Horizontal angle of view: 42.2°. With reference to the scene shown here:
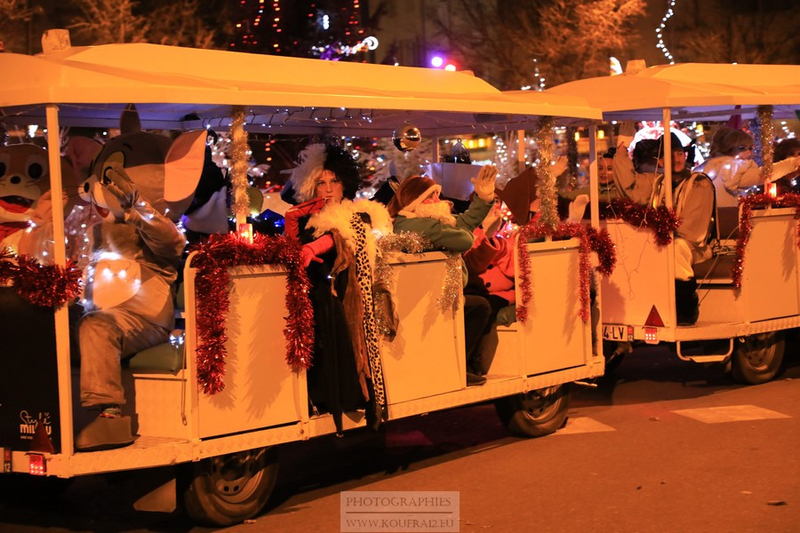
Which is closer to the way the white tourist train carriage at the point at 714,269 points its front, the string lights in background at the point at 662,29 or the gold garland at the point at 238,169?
the string lights in background

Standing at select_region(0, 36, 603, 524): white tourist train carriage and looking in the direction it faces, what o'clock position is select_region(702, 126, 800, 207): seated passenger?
The seated passenger is roughly at 12 o'clock from the white tourist train carriage.

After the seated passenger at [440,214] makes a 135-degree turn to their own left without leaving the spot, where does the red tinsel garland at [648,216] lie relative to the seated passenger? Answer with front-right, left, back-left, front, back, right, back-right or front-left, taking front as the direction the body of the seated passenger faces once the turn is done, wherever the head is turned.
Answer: right

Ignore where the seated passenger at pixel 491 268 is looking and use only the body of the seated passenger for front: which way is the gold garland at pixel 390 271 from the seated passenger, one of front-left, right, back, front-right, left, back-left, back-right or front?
front

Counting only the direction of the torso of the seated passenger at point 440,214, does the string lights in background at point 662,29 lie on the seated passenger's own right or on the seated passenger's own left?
on the seated passenger's own left

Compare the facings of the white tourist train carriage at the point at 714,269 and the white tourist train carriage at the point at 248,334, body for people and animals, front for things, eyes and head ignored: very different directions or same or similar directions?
same or similar directions
